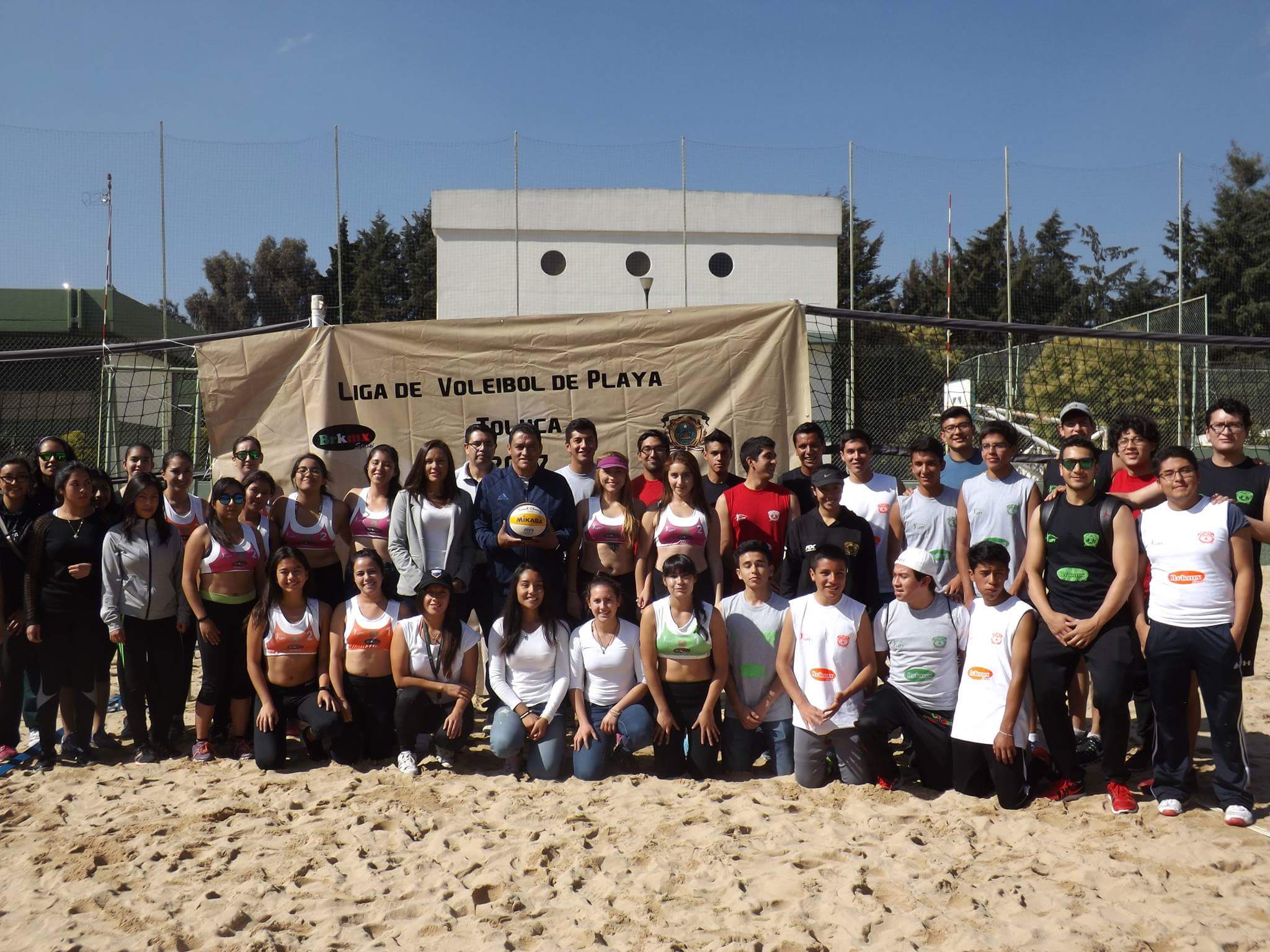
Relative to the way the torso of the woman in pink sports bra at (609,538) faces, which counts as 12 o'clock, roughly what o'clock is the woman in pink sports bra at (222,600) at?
the woman in pink sports bra at (222,600) is roughly at 3 o'clock from the woman in pink sports bra at (609,538).

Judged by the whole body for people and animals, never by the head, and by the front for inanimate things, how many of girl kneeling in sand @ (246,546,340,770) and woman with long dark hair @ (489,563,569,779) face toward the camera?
2

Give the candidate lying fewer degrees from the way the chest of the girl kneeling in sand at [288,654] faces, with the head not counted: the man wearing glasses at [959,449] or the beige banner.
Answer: the man wearing glasses

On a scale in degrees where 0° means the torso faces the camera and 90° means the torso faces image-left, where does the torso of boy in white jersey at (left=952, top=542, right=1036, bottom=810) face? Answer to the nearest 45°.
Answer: approximately 45°

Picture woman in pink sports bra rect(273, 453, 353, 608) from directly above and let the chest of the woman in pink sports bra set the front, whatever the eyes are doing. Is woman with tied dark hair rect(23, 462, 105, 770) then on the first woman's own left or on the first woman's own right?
on the first woman's own right
